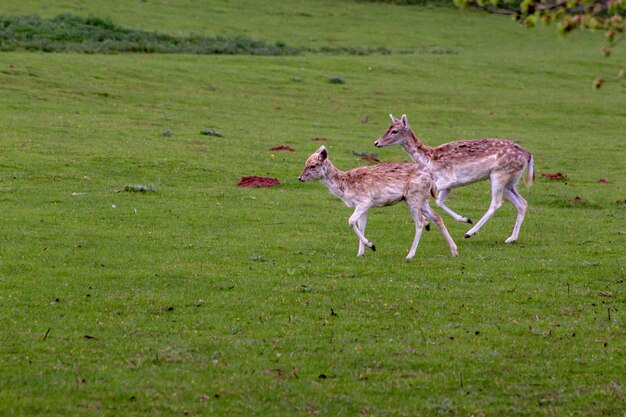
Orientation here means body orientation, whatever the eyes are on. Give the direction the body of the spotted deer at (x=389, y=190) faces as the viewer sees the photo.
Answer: to the viewer's left

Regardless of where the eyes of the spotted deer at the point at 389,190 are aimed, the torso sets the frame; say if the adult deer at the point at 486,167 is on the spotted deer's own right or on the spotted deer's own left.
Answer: on the spotted deer's own right

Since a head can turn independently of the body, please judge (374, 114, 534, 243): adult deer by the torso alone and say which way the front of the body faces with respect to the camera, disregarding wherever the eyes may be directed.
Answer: to the viewer's left

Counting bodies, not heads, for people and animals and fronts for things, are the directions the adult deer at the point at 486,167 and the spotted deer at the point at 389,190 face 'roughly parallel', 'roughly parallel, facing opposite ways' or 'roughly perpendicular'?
roughly parallel

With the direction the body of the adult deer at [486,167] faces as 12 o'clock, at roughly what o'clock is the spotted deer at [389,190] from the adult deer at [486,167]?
the spotted deer at [389,190] is roughly at 10 o'clock from the adult deer at [486,167].

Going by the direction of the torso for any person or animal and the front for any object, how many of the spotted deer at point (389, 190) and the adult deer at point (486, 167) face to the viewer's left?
2
